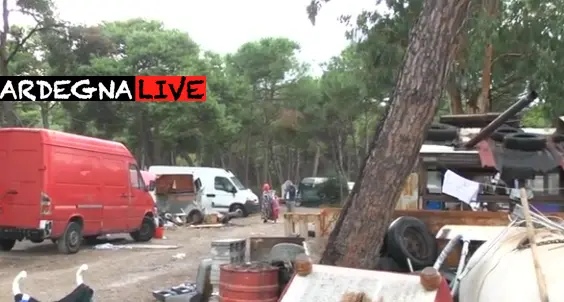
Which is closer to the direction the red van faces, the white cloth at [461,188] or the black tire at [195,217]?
the black tire

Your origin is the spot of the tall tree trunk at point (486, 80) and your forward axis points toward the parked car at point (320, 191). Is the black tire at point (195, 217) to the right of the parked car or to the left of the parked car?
left

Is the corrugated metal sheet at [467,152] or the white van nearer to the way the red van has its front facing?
the white van

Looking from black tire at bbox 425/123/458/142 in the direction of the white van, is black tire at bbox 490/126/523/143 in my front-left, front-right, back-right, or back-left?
back-right

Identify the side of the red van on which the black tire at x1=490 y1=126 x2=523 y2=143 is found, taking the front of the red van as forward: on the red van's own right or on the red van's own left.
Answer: on the red van's own right

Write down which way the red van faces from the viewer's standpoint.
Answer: facing away from the viewer and to the right of the viewer
